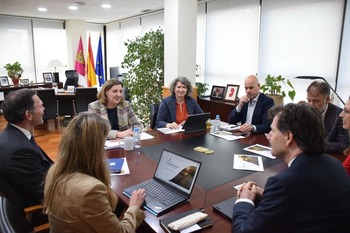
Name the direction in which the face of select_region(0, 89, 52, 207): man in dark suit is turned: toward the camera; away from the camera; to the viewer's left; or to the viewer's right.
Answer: to the viewer's right

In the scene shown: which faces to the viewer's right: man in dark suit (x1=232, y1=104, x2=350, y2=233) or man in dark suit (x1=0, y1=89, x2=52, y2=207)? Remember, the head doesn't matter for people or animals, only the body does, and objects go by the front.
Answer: man in dark suit (x1=0, y1=89, x2=52, y2=207)

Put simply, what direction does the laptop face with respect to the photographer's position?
facing the viewer and to the left of the viewer

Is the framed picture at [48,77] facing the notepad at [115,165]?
yes

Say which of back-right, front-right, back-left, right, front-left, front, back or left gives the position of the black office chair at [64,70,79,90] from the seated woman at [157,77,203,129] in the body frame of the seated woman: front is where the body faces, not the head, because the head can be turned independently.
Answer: back-right

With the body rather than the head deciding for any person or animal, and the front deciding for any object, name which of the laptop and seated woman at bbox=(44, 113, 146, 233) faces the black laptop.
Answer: the seated woman

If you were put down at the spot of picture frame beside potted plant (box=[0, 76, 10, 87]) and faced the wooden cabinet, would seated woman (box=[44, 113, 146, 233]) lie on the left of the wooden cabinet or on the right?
right

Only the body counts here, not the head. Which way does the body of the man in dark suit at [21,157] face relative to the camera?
to the viewer's right

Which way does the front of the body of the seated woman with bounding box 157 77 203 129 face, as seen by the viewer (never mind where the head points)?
toward the camera

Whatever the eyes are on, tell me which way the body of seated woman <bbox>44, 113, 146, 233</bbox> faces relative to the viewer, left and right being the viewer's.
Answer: facing away from the viewer and to the right of the viewer

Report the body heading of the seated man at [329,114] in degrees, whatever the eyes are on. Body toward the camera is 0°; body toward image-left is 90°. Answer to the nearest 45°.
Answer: approximately 45°

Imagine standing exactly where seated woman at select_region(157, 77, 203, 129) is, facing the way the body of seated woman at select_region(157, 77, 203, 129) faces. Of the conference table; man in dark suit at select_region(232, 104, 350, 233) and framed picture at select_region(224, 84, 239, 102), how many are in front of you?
2

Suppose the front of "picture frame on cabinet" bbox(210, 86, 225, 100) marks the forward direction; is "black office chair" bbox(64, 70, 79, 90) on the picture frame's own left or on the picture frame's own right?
on the picture frame's own right

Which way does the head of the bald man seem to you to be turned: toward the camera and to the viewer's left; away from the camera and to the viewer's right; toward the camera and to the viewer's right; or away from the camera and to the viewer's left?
toward the camera and to the viewer's left

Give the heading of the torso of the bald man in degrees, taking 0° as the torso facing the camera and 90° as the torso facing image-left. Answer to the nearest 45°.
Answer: approximately 45°

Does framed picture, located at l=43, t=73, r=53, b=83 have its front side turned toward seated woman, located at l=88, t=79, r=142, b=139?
yes

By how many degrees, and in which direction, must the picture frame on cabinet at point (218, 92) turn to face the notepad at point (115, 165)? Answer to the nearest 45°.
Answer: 0° — it already faces it

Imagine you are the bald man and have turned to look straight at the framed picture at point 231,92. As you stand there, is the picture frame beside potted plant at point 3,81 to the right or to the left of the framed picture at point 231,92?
left

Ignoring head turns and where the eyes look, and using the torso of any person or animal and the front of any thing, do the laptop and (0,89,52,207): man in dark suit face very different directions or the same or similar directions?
very different directions
